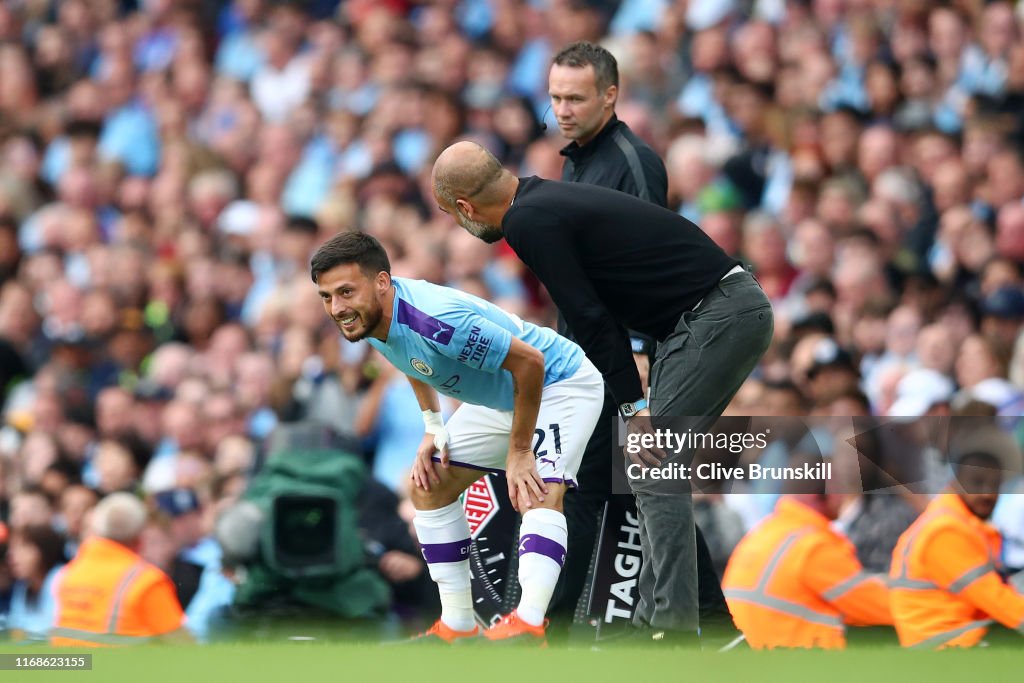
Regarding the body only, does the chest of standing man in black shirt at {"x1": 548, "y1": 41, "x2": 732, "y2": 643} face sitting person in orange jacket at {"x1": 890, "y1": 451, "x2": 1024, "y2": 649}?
no

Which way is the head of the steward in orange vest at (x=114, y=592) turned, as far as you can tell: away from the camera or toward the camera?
away from the camera

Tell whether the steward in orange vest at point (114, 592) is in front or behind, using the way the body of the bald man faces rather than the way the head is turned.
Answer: in front

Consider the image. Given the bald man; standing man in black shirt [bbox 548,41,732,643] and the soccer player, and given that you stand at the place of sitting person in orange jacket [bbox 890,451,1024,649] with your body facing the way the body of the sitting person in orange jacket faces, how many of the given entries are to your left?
0

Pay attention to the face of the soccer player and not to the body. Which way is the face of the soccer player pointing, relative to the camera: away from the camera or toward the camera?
toward the camera

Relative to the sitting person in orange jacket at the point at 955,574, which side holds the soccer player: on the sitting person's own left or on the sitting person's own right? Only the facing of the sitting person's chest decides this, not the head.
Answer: on the sitting person's own right

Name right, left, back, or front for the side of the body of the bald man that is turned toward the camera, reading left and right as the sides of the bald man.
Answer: left

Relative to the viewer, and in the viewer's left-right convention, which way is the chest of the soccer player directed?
facing the viewer and to the left of the viewer

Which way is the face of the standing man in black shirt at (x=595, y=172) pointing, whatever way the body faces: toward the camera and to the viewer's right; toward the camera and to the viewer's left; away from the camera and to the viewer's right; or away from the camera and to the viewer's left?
toward the camera and to the viewer's left

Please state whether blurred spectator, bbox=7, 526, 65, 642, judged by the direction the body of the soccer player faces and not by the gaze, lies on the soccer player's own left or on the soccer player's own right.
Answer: on the soccer player's own right

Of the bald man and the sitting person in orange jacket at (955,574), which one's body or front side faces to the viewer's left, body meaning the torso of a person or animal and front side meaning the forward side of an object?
the bald man

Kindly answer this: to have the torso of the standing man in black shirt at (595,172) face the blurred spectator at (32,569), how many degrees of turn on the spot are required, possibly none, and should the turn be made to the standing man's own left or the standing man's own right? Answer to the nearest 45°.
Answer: approximately 90° to the standing man's own right
